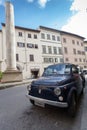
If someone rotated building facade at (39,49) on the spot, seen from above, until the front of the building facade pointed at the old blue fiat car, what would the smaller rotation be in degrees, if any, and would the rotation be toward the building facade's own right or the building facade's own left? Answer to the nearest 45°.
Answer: approximately 45° to the building facade's own right

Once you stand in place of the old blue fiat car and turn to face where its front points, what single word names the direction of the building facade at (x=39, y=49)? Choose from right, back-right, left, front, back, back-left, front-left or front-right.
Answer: back-right

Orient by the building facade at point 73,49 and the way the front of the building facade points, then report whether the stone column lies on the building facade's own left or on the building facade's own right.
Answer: on the building facade's own right

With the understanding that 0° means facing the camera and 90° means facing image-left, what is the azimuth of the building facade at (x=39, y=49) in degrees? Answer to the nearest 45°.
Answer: approximately 315°

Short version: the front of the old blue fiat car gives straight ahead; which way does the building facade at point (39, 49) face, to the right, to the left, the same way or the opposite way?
to the left

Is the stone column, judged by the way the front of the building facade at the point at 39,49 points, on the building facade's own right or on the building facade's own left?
on the building facade's own right

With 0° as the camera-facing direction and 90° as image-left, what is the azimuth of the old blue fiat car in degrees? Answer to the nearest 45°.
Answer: approximately 45°

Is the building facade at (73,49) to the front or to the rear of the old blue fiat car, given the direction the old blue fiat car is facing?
to the rear

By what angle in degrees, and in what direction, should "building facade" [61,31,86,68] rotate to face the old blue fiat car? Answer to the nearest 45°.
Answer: approximately 45° to its right

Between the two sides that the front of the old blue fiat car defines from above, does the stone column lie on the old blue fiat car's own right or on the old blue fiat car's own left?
on the old blue fiat car's own right
